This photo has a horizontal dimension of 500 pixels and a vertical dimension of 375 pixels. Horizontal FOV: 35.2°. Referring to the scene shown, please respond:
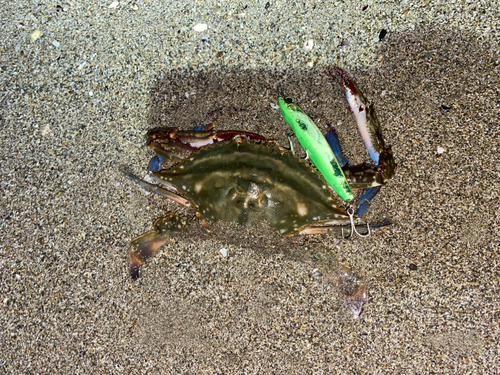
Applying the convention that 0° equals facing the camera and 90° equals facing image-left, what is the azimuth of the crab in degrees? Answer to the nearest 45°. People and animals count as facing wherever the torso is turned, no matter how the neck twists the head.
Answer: approximately 180°
